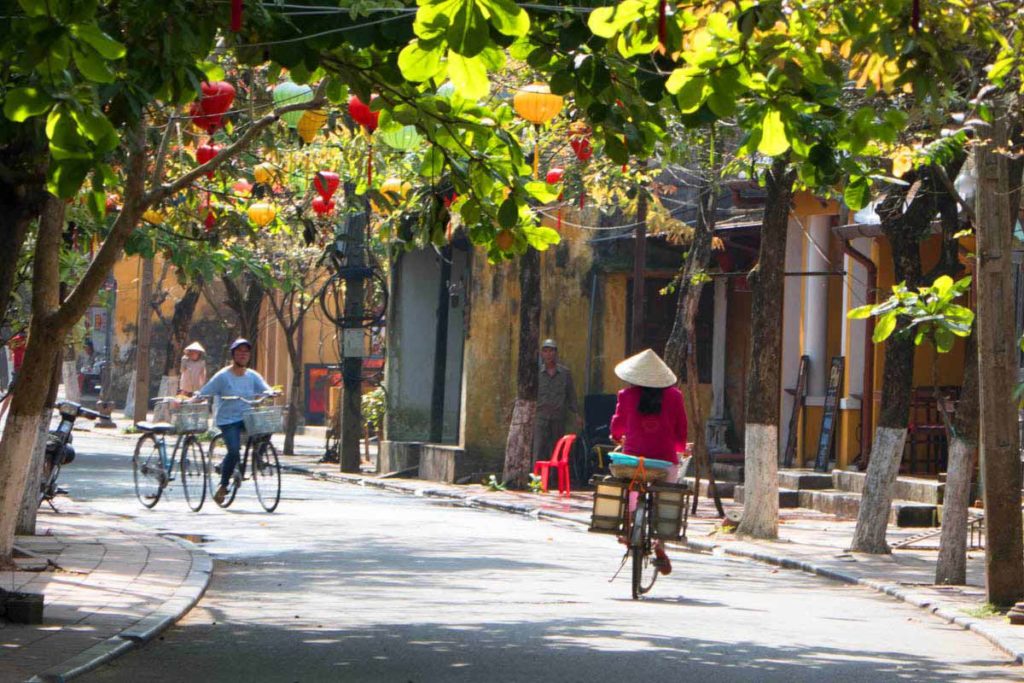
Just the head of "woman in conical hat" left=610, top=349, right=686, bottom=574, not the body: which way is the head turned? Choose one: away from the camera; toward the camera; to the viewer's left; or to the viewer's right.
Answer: away from the camera

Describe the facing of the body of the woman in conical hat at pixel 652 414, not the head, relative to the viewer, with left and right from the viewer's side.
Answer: facing away from the viewer

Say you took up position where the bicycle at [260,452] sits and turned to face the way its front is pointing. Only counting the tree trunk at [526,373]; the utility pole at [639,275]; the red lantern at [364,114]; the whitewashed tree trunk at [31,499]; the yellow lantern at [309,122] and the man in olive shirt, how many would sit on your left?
3

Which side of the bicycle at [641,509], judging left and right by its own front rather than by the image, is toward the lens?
back

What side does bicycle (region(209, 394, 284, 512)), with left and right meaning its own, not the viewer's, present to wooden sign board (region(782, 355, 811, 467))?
left

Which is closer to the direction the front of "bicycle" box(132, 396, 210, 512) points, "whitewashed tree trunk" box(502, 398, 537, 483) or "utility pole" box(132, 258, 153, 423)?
the whitewashed tree trunk

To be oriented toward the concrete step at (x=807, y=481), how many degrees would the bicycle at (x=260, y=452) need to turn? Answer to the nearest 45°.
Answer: approximately 45° to its left

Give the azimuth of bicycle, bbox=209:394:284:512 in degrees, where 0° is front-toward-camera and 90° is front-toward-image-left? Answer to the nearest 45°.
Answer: approximately 315°

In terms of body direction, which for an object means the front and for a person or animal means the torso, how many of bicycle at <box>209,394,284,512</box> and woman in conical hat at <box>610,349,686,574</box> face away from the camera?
1
